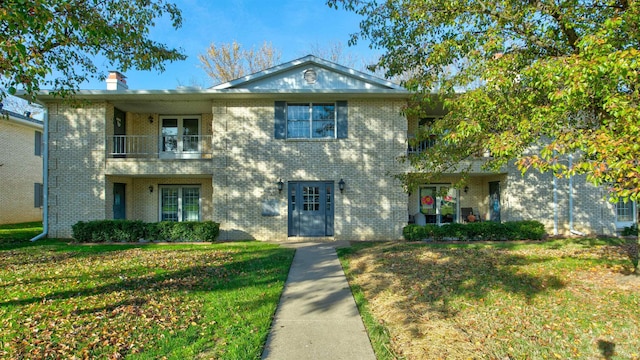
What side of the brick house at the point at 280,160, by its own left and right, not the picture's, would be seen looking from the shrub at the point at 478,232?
left

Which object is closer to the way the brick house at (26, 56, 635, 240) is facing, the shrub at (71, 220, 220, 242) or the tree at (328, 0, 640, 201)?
the tree

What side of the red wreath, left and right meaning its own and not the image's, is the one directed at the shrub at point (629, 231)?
left

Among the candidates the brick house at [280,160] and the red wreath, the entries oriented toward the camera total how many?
2

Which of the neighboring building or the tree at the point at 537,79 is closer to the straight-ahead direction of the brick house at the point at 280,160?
the tree

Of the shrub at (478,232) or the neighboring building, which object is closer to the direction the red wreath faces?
the shrub

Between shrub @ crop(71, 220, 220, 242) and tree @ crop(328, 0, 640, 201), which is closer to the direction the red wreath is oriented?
the tree

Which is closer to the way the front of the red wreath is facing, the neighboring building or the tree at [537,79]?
the tree

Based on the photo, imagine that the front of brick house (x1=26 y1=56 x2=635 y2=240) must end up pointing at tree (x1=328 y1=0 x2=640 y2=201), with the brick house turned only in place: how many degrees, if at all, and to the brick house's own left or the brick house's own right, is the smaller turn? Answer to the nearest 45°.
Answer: approximately 45° to the brick house's own left

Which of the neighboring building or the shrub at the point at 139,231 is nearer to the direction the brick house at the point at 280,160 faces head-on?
the shrub

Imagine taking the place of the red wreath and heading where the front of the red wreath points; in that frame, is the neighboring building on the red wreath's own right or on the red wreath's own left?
on the red wreath's own right

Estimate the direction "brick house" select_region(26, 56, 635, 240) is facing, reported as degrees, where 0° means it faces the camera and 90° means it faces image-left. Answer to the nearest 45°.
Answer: approximately 0°

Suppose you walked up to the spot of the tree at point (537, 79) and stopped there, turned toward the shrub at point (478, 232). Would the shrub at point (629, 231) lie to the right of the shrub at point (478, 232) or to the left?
right

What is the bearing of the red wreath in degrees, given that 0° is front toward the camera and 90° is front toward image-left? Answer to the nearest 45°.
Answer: approximately 0°
